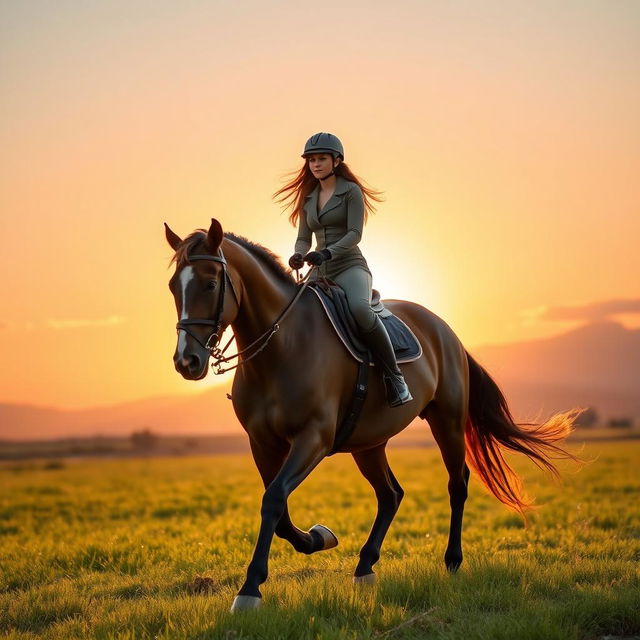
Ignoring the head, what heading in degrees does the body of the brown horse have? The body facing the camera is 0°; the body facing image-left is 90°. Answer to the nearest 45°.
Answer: approximately 45°

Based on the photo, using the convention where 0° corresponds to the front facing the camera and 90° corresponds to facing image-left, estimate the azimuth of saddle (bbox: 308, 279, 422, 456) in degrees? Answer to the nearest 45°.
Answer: approximately 45°

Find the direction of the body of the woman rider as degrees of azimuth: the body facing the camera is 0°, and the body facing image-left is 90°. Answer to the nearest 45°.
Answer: approximately 45°
